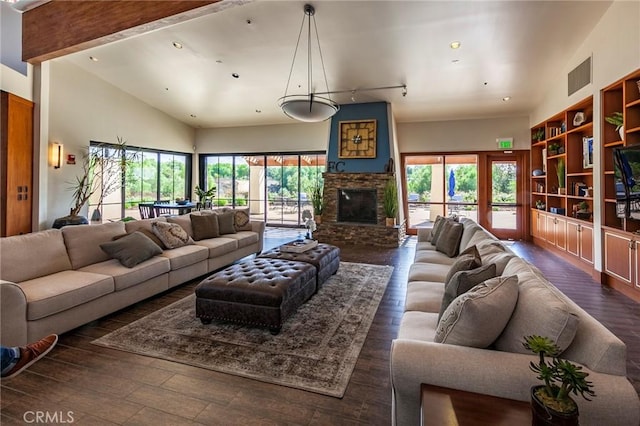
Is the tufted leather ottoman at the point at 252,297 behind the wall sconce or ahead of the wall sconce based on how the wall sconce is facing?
ahead

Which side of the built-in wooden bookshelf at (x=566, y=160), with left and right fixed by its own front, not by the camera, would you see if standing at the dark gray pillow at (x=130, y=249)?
front

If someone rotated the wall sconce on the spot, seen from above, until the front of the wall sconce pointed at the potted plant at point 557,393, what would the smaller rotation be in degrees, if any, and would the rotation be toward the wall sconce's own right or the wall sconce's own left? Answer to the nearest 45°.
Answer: approximately 45° to the wall sconce's own right

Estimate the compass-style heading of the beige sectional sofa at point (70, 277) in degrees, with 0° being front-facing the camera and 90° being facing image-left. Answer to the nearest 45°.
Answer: approximately 315°

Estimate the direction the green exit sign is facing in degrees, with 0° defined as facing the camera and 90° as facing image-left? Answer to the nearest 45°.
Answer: approximately 0°

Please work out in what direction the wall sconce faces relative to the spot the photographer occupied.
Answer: facing the viewer and to the right of the viewer

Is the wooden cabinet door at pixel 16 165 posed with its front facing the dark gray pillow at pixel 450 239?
yes

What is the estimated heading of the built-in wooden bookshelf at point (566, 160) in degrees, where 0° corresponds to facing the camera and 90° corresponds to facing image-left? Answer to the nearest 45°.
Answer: approximately 45°

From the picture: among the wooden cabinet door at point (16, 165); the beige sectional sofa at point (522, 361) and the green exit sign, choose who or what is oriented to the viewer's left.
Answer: the beige sectional sofa
